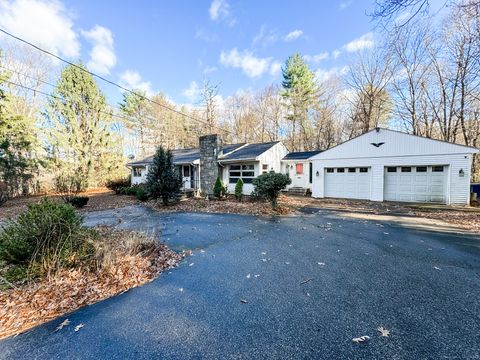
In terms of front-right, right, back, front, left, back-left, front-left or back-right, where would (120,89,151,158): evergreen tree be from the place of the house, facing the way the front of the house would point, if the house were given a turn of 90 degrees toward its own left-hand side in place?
back

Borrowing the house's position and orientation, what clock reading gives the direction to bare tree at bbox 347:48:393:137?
The bare tree is roughly at 7 o'clock from the house.

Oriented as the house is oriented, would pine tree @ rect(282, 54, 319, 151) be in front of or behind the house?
behind

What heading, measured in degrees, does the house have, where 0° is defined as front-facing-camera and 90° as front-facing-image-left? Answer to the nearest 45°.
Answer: approximately 45°

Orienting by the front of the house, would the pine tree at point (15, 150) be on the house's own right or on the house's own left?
on the house's own right

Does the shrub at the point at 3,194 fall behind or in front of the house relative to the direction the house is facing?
in front

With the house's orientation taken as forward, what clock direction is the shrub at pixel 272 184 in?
The shrub is roughly at 10 o'clock from the house.

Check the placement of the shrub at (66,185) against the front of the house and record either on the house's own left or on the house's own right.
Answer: on the house's own right

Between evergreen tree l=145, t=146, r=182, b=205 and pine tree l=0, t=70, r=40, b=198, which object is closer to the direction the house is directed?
the evergreen tree
